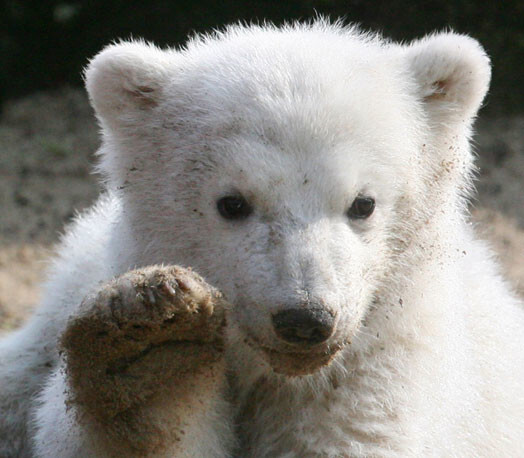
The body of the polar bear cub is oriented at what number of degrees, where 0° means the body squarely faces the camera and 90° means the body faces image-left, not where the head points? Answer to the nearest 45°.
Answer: approximately 0°
